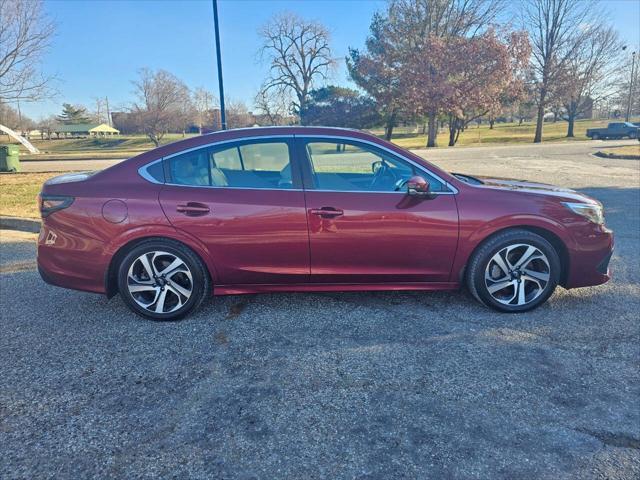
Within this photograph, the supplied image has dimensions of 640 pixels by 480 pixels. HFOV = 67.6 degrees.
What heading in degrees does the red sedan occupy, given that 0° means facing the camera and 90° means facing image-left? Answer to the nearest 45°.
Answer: approximately 270°

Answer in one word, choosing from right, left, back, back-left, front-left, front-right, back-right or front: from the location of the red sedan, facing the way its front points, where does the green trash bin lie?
back-left
